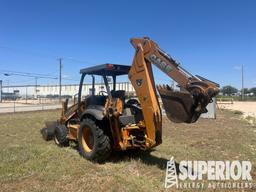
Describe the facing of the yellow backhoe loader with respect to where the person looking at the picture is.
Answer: facing away from the viewer and to the left of the viewer
